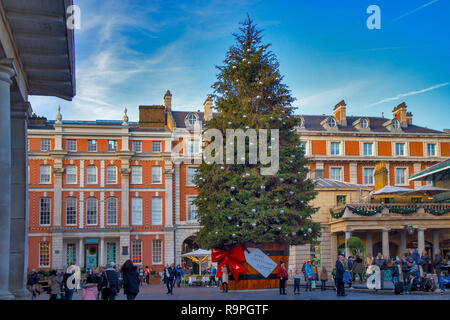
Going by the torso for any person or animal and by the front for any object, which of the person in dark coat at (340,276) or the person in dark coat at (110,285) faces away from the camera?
the person in dark coat at (110,285)

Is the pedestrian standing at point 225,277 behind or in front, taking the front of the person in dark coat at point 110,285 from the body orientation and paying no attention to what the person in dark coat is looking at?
in front

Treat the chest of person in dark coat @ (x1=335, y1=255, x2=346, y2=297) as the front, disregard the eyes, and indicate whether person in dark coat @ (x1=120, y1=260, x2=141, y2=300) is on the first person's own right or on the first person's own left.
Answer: on the first person's own right

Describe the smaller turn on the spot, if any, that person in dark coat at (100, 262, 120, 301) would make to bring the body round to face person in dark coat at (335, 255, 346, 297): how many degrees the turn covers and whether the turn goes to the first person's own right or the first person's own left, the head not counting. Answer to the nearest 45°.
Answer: approximately 45° to the first person's own right

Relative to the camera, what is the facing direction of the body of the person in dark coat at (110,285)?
away from the camera

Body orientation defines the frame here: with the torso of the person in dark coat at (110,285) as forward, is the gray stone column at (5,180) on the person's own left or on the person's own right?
on the person's own left

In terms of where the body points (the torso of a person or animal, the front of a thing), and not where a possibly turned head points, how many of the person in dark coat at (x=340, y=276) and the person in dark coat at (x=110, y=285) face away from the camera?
1
